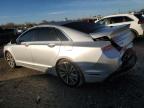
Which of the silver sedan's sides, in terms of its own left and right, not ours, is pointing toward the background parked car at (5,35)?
front

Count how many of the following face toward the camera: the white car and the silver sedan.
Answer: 0

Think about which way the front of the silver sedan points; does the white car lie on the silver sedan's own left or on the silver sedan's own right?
on the silver sedan's own right

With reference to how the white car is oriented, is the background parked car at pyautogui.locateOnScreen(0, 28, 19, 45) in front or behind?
in front

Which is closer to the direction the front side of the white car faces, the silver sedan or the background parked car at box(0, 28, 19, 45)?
the background parked car

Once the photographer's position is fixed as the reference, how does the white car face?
facing away from the viewer and to the left of the viewer

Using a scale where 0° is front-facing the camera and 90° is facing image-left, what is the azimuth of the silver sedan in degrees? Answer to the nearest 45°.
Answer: approximately 135°
